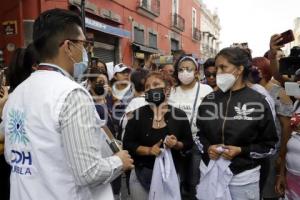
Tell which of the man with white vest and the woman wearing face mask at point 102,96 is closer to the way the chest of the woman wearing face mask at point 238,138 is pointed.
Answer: the man with white vest

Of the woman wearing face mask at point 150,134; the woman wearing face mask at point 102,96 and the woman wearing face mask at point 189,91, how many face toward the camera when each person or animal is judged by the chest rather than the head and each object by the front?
3

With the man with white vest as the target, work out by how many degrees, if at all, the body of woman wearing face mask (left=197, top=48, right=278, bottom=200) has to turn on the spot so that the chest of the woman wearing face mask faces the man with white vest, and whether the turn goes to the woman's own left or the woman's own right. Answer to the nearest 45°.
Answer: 0° — they already face them

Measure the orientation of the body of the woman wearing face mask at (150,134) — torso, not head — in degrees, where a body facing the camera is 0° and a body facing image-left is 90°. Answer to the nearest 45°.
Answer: approximately 0°

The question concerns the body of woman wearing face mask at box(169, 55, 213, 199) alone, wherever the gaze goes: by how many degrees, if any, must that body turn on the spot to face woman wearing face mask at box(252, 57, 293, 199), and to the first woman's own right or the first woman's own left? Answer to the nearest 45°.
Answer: approximately 90° to the first woman's own left
